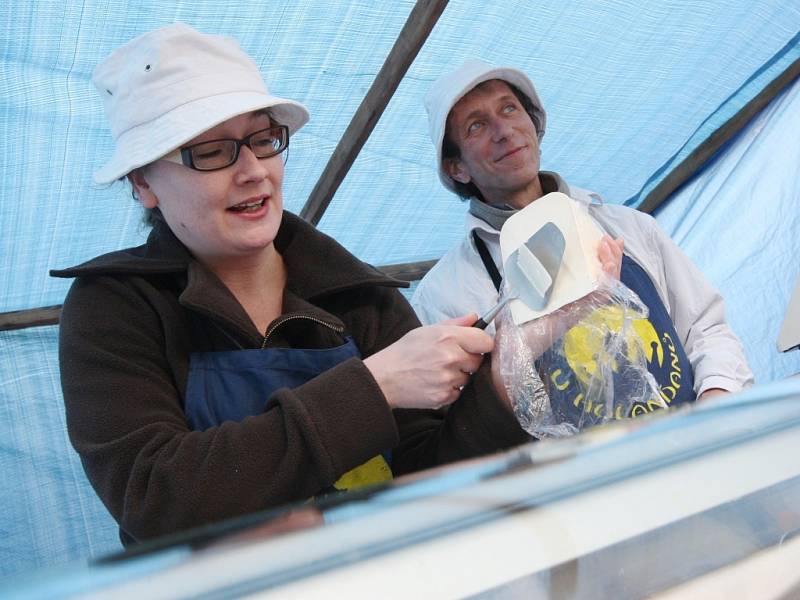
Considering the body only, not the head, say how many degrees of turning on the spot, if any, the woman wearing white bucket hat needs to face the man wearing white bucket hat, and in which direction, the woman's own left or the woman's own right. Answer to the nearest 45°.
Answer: approximately 135° to the woman's own left

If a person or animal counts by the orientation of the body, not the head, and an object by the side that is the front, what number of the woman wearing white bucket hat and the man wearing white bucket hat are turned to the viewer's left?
0

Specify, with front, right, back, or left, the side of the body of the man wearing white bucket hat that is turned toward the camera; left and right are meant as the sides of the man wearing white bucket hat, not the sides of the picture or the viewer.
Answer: front

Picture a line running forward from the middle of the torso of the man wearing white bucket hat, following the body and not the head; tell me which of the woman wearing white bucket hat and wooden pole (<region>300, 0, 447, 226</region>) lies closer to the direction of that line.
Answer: the woman wearing white bucket hat

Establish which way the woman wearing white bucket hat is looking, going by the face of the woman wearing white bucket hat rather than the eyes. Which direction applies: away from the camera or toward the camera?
toward the camera

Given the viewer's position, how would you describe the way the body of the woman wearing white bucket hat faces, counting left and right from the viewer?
facing the viewer and to the right of the viewer

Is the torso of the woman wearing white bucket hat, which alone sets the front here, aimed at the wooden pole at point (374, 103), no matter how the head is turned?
no
